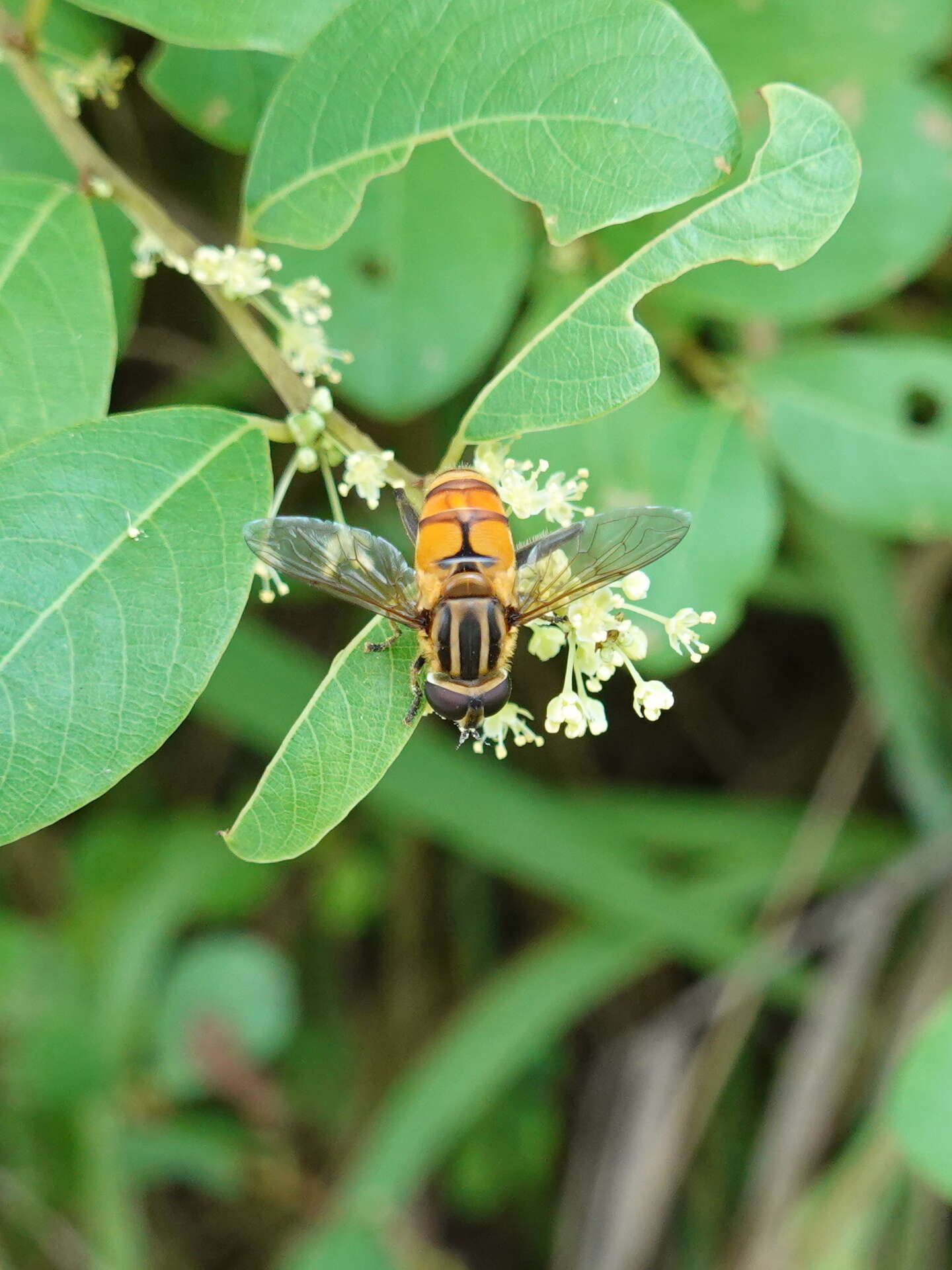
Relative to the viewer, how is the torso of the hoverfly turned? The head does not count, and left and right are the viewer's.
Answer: facing the viewer
